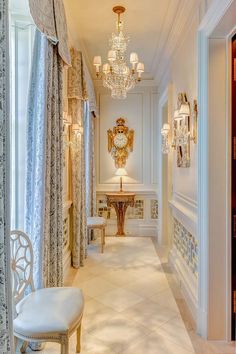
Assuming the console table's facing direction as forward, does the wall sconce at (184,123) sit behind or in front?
in front

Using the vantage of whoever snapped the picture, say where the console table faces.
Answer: facing the viewer

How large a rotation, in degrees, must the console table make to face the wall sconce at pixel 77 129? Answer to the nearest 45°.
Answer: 0° — it already faces it

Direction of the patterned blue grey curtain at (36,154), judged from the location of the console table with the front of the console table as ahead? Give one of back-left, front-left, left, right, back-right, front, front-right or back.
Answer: front

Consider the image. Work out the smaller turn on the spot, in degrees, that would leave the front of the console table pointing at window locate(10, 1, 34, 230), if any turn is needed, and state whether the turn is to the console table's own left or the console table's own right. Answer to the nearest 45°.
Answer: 0° — it already faces it

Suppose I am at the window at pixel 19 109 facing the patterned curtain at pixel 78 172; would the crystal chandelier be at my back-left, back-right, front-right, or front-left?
front-right

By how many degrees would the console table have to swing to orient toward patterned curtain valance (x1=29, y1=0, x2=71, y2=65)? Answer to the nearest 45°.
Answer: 0° — it already faces it

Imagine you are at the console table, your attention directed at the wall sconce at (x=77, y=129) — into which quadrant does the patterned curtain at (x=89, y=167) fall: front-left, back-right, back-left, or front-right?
front-right

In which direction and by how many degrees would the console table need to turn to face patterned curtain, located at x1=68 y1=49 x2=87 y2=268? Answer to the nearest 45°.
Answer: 0° — it already faces it

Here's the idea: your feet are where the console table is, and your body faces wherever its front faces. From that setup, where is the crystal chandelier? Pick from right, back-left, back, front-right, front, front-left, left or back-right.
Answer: front
